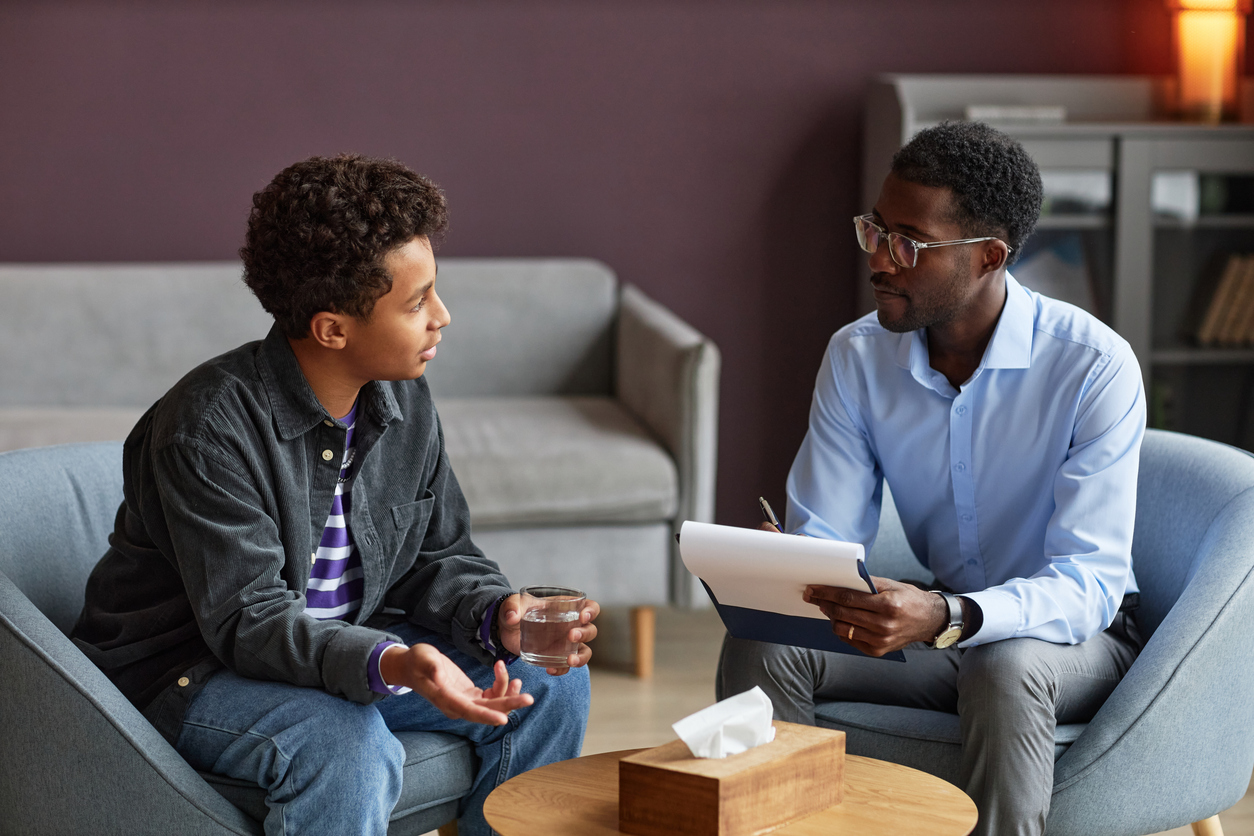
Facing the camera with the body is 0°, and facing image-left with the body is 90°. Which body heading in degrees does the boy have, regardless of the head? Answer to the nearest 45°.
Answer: approximately 315°

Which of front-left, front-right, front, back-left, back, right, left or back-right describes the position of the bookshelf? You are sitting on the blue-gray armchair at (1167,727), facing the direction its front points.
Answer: back-right

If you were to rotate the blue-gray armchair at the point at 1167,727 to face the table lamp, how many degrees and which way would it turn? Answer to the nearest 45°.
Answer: approximately 135° to its right

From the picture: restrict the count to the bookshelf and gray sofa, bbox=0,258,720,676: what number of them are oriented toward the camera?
2

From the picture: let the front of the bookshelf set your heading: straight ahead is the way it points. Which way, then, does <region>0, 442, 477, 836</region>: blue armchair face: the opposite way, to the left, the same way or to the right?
to the left

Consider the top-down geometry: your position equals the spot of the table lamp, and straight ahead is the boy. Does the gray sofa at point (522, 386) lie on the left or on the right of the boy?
right

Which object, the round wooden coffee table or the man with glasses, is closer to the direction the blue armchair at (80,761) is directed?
the round wooden coffee table

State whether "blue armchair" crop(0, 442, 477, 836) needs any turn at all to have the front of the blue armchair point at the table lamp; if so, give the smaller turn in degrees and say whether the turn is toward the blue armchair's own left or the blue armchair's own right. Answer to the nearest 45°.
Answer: approximately 90° to the blue armchair's own left

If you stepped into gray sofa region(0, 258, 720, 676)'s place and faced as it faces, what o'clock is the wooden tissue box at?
The wooden tissue box is roughly at 12 o'clock from the gray sofa.

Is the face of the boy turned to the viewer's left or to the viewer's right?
to the viewer's right

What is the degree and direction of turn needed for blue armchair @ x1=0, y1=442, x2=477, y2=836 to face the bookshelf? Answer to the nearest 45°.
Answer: approximately 90° to its left
